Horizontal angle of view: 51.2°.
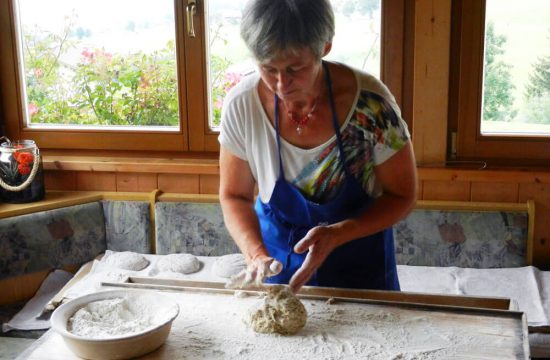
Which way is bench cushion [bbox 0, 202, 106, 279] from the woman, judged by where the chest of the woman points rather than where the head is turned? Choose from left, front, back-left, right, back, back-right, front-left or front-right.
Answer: right

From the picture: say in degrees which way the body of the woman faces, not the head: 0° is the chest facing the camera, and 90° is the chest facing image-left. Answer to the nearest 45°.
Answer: approximately 45°

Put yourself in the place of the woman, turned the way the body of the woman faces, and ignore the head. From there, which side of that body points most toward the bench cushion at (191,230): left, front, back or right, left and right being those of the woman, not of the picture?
right

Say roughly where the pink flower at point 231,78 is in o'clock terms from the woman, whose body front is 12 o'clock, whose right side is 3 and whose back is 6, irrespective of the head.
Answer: The pink flower is roughly at 4 o'clock from the woman.

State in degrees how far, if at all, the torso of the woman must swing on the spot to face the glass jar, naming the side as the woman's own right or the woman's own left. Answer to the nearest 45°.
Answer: approximately 90° to the woman's own right

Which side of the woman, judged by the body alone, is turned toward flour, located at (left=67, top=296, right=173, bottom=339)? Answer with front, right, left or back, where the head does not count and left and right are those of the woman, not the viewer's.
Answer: front

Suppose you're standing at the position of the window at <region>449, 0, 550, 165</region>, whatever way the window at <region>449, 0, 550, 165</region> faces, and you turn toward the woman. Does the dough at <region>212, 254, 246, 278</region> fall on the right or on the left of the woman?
right

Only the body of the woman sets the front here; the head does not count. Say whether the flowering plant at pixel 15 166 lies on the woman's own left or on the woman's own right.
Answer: on the woman's own right

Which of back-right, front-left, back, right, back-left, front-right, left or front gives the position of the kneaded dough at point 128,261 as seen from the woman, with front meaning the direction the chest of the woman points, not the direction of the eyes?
right

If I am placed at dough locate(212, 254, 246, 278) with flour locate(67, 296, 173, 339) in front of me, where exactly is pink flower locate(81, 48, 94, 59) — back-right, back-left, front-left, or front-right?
back-right

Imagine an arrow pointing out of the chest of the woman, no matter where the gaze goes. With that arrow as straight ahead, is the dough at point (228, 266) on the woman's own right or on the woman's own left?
on the woman's own right

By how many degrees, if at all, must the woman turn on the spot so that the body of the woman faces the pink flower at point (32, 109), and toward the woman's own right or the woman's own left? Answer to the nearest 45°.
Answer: approximately 90° to the woman's own right

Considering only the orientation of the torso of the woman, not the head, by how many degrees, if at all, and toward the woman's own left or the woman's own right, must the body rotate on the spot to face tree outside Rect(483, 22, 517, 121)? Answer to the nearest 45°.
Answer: approximately 180°

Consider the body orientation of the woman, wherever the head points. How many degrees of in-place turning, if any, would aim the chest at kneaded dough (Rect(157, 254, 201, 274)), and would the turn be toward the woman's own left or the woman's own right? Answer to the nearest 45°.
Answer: approximately 90° to the woman's own right
